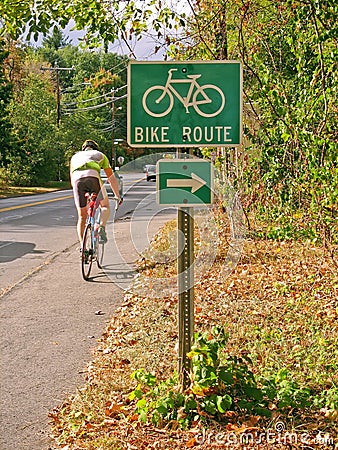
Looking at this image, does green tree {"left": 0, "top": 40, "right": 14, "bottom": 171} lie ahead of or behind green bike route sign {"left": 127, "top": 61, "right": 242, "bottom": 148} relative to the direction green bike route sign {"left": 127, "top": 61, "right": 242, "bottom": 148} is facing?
behind

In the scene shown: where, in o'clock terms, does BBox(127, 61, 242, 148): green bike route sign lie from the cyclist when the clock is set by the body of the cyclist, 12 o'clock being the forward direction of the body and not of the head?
The green bike route sign is roughly at 6 o'clock from the cyclist.

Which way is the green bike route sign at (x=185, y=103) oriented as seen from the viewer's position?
toward the camera

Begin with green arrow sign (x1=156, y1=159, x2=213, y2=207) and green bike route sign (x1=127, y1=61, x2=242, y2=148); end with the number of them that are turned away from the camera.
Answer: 0

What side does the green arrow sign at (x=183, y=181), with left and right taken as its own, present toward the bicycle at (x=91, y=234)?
back

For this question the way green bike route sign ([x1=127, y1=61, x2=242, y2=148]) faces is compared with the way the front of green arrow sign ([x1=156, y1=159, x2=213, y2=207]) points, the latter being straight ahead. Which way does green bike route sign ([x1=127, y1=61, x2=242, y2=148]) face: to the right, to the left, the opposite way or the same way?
the same way

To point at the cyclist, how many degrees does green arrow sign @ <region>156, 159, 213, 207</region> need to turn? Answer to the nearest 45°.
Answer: approximately 180°

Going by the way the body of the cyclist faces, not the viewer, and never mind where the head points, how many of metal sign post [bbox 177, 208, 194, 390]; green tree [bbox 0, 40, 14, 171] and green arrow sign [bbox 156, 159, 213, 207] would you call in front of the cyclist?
1

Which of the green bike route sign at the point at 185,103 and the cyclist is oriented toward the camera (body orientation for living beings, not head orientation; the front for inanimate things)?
the green bike route sign

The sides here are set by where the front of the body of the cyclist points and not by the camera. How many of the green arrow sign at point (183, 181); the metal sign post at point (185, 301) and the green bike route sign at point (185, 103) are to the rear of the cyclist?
3

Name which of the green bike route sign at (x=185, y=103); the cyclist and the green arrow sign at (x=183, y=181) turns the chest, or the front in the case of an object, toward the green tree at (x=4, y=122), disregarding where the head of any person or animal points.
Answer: the cyclist

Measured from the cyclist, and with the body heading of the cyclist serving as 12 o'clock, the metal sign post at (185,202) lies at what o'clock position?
The metal sign post is roughly at 6 o'clock from the cyclist.

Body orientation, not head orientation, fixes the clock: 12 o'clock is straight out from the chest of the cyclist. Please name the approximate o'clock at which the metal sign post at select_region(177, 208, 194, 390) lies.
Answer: The metal sign post is roughly at 6 o'clock from the cyclist.

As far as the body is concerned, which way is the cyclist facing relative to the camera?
away from the camera

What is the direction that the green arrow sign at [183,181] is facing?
toward the camera

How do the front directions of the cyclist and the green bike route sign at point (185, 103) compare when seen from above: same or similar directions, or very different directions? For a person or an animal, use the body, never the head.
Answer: very different directions
